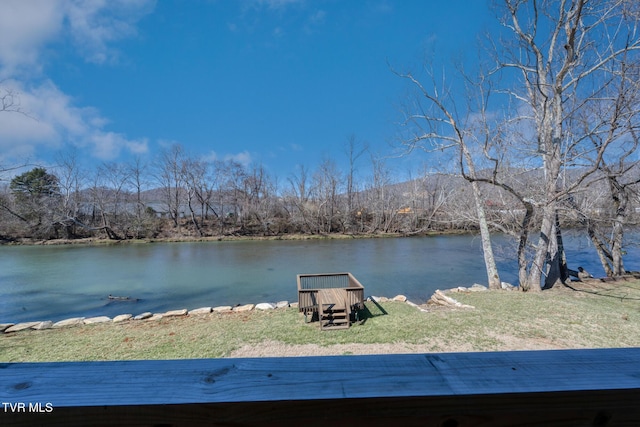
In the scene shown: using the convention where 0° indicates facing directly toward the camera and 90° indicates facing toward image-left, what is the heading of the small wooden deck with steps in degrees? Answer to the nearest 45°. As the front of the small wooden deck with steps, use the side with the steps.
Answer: approximately 0°
